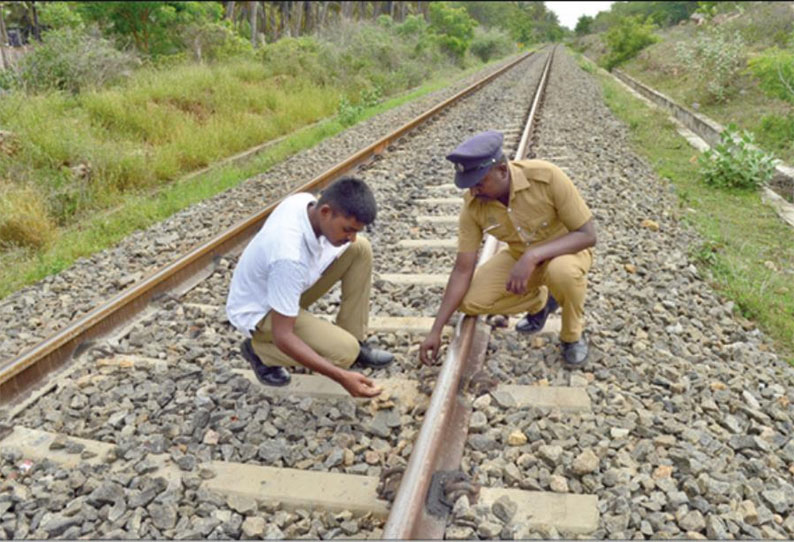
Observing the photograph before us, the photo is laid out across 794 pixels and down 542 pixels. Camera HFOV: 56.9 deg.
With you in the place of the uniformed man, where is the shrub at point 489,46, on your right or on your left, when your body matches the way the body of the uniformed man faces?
on your right

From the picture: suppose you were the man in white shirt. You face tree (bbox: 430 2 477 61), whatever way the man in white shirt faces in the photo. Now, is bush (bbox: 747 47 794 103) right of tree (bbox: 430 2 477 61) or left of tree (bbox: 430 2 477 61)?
right

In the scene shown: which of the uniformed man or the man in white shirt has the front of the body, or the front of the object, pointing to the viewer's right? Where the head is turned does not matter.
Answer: the man in white shirt

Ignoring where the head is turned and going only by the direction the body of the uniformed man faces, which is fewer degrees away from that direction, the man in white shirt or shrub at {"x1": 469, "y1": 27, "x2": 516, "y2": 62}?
the man in white shirt

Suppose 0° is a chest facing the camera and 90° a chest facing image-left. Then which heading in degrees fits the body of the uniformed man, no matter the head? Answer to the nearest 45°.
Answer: approximately 45°

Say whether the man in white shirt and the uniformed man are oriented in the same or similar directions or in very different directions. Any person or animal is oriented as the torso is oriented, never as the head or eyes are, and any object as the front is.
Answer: very different directions

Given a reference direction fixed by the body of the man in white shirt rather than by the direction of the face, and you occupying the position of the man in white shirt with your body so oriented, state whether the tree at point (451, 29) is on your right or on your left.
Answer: on your left

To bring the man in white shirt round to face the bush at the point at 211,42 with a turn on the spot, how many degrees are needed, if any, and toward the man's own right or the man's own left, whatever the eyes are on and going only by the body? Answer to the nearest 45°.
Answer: approximately 90° to the man's own left

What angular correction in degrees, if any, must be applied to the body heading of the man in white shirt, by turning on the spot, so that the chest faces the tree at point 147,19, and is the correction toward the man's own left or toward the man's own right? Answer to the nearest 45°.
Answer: approximately 90° to the man's own left

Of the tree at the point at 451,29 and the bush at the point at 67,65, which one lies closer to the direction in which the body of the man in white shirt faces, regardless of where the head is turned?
the tree

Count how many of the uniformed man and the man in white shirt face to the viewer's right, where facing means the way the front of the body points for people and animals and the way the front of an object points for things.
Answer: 1

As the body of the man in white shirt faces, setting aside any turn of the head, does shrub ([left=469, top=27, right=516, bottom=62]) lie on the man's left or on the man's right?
on the man's left

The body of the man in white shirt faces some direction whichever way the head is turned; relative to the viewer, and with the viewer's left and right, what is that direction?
facing to the right of the viewer

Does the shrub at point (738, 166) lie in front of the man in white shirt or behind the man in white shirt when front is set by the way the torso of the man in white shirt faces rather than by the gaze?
in front
